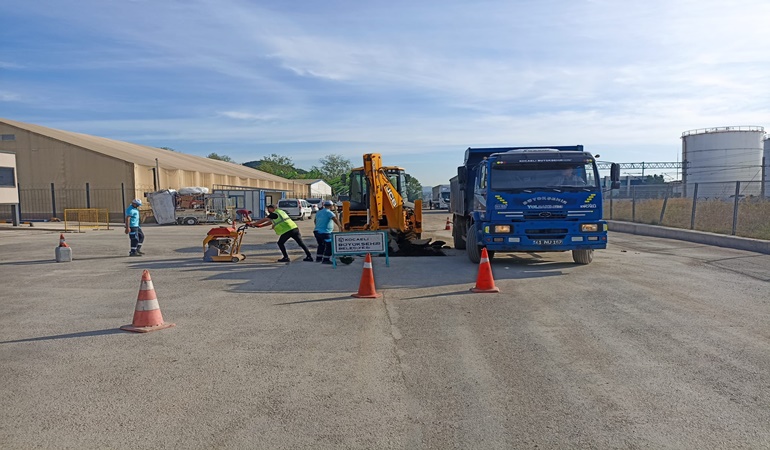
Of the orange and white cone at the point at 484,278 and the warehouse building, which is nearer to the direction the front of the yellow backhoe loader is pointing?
the warehouse building

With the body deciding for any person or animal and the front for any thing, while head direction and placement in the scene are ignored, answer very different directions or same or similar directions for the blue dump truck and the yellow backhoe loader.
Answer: very different directions

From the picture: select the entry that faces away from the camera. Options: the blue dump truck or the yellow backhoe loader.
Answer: the yellow backhoe loader

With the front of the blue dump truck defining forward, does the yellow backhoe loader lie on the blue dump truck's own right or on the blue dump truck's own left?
on the blue dump truck's own right

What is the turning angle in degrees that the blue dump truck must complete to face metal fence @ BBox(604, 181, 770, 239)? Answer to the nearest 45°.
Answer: approximately 135° to its left

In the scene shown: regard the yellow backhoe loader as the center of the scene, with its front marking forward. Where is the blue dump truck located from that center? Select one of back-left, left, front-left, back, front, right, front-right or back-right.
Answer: back-right

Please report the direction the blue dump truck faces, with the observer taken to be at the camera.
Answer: facing the viewer

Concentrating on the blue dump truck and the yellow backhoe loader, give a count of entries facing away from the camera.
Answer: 1

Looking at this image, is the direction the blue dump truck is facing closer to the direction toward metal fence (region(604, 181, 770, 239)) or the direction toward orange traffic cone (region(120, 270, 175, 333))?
the orange traffic cone

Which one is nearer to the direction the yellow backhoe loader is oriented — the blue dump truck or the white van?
the white van

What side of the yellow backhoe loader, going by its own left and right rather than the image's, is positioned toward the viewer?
back
